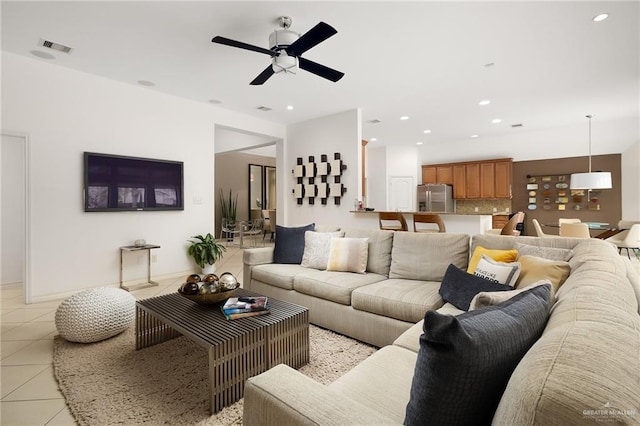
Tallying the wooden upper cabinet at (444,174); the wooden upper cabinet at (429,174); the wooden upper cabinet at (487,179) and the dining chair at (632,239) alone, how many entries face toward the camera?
3

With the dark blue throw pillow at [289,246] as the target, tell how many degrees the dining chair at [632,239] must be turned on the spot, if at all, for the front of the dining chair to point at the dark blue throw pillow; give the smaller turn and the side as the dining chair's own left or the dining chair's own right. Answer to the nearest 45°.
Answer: approximately 45° to the dining chair's own left

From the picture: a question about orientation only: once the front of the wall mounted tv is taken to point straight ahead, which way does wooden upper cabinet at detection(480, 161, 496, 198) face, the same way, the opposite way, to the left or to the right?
to the right

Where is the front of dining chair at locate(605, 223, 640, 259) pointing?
to the viewer's left

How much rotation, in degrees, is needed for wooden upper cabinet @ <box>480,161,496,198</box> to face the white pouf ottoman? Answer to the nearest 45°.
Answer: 0° — it already faces it

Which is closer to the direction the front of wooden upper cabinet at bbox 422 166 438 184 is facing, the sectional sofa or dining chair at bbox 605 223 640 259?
the sectional sofa

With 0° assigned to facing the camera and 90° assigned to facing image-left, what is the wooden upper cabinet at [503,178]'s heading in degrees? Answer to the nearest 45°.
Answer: approximately 0°
